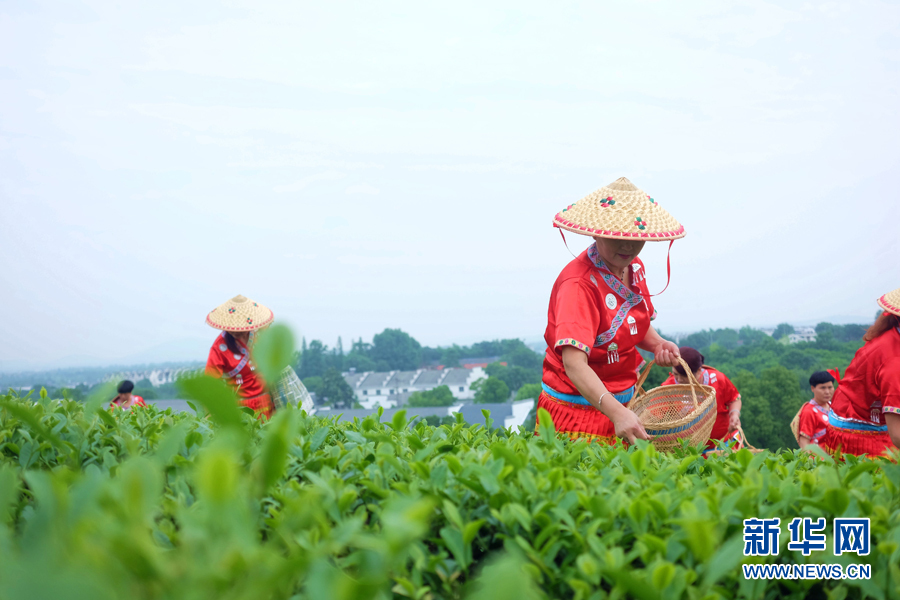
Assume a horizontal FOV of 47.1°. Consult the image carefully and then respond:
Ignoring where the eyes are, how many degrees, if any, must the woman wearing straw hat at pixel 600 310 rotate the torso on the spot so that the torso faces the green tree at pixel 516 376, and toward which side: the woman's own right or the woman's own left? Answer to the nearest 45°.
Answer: approximately 135° to the woman's own left

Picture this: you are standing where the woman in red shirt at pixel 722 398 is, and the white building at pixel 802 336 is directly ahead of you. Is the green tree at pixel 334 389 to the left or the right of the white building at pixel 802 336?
left

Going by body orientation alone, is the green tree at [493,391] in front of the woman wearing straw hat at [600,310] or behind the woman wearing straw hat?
behind

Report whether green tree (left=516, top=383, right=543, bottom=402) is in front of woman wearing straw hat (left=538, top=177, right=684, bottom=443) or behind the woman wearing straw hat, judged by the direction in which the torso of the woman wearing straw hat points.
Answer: behind

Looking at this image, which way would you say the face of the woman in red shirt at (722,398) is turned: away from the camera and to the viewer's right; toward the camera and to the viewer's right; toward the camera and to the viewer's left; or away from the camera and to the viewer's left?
toward the camera and to the viewer's left

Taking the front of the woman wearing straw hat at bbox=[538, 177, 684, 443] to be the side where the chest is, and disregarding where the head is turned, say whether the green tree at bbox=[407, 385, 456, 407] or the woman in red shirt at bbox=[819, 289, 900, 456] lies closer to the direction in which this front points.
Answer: the woman in red shirt

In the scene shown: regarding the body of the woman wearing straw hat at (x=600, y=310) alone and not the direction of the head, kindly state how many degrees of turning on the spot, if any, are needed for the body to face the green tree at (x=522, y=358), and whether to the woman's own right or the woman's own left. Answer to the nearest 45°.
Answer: approximately 135° to the woman's own left

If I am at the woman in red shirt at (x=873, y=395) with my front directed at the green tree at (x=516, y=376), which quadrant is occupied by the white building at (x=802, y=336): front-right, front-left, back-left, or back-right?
front-right

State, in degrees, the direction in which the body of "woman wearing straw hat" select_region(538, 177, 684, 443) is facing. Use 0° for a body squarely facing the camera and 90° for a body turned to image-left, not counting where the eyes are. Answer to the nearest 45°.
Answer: approximately 315°
